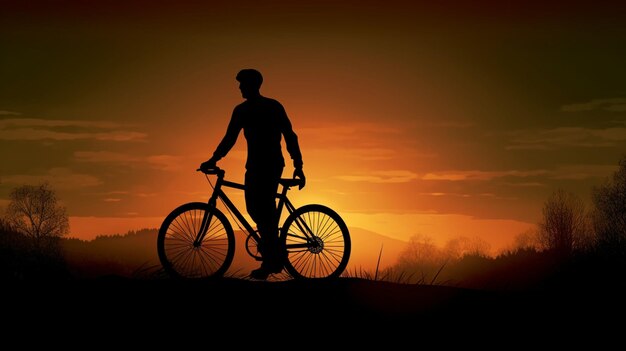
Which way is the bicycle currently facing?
to the viewer's left

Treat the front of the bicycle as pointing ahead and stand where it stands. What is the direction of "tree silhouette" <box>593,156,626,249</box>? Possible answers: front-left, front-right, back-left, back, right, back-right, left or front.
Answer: back-right
